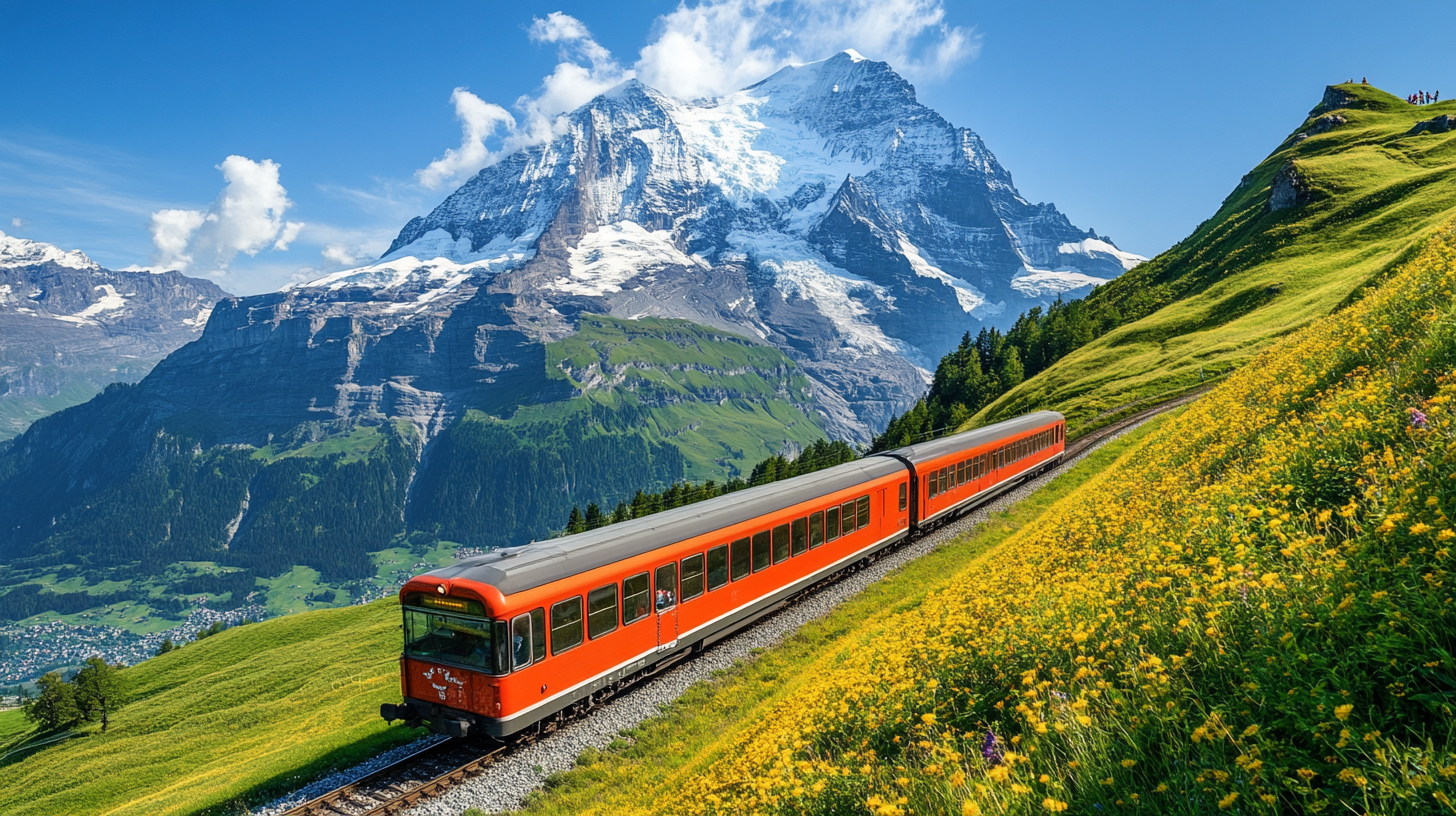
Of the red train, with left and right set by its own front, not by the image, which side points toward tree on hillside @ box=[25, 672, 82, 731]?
right

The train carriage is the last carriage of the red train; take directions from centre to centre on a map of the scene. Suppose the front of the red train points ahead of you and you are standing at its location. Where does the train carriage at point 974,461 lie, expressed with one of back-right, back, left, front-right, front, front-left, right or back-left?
back

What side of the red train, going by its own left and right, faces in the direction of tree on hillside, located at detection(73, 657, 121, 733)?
right

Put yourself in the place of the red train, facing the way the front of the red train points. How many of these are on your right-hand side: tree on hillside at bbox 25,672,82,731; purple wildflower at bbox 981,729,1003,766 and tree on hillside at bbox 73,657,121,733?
2

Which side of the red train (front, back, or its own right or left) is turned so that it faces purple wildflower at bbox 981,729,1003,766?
left

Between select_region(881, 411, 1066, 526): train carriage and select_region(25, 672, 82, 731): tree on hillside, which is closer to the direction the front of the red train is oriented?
the tree on hillside

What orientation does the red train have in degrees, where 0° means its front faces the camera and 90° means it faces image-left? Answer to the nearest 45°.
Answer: approximately 45°
